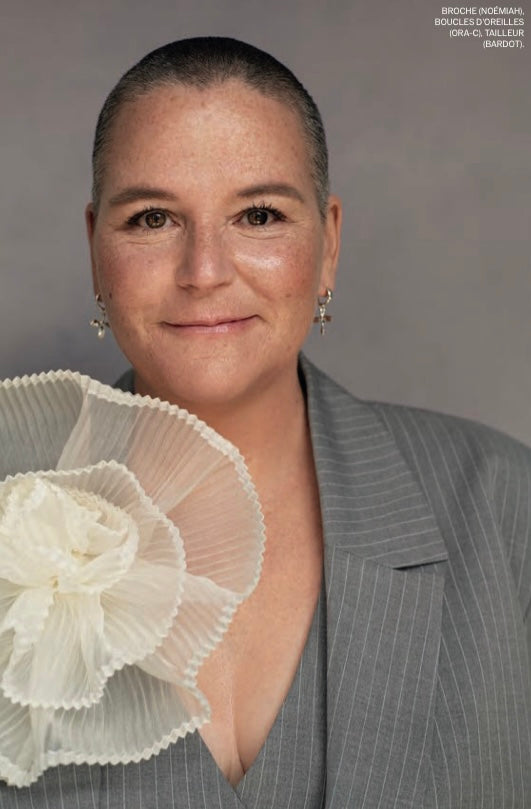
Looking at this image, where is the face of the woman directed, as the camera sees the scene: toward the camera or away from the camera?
toward the camera

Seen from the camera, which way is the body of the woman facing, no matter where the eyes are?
toward the camera
